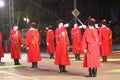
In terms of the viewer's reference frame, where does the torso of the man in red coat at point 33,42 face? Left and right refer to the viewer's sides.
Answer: facing away from the viewer and to the left of the viewer

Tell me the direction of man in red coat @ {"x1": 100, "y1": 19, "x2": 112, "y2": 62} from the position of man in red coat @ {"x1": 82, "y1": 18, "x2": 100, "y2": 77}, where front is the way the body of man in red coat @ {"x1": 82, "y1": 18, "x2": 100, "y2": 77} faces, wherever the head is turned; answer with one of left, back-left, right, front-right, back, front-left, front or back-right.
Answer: front-right

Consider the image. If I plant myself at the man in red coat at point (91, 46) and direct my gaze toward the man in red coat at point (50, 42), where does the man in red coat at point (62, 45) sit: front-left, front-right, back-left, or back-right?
front-left

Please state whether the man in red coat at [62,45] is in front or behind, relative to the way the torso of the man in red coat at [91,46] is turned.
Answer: in front

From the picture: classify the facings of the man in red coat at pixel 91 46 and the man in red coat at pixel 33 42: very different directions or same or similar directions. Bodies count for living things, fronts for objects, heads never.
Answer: same or similar directions
